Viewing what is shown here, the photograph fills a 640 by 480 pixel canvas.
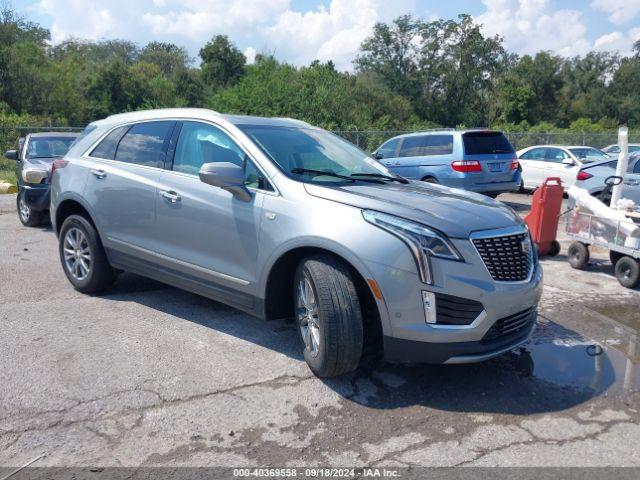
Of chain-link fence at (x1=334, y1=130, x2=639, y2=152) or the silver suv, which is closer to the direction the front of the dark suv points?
the silver suv

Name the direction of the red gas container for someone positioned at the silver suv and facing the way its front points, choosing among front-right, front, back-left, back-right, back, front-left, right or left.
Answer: left

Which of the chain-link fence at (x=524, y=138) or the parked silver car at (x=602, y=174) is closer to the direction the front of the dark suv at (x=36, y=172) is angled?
the parked silver car

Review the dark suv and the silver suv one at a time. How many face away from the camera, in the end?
0

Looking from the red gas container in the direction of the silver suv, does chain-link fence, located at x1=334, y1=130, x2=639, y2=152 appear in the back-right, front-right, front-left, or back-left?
back-right

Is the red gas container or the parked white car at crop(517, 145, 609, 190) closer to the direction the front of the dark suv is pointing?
the red gas container

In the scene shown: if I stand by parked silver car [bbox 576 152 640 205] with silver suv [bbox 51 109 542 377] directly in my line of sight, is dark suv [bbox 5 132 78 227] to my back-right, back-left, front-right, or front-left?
front-right

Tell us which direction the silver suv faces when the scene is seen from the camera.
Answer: facing the viewer and to the right of the viewer

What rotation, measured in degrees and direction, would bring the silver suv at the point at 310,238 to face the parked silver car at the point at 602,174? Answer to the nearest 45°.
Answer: approximately 90° to its left

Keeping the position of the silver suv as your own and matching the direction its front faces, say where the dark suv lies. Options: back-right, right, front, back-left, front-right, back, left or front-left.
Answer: back
